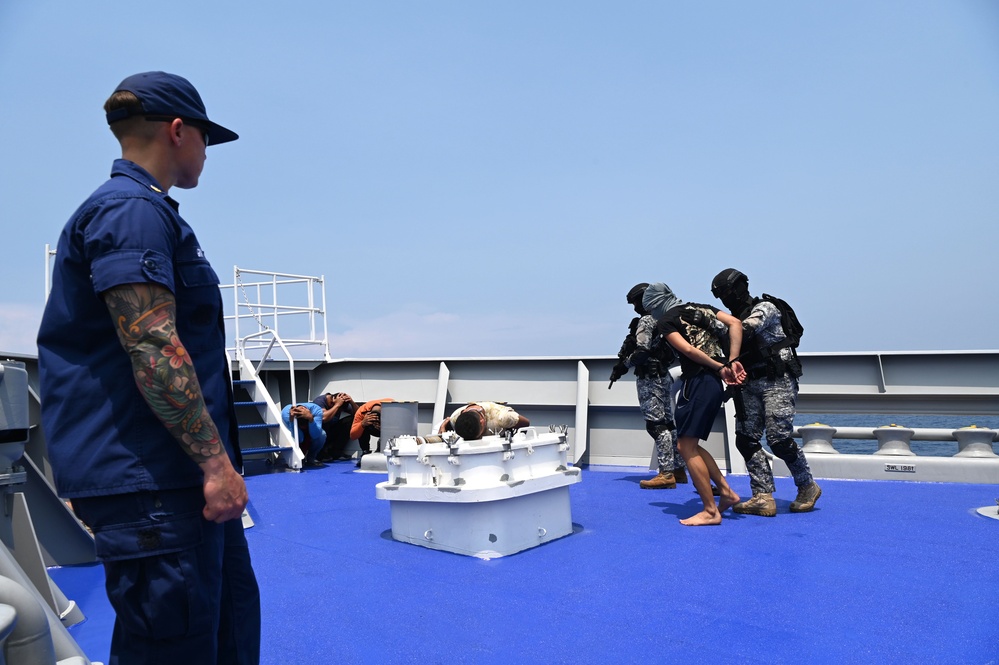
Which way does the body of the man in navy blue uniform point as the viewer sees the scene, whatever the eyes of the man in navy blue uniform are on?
to the viewer's right

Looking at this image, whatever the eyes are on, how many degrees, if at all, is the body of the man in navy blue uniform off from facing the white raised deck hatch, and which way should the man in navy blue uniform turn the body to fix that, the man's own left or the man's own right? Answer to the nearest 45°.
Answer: approximately 45° to the man's own left

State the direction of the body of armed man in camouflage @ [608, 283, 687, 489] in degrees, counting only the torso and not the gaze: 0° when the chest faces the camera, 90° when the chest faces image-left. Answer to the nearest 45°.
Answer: approximately 90°

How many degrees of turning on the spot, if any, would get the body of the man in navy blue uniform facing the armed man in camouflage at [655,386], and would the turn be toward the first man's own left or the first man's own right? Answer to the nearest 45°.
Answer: approximately 45° to the first man's own left

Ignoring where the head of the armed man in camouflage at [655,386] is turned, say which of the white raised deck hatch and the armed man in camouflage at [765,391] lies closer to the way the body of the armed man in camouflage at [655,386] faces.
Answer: the white raised deck hatch

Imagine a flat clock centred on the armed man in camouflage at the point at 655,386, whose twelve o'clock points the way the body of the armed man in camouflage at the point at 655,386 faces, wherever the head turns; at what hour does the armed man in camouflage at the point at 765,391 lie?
the armed man in camouflage at the point at 765,391 is roughly at 8 o'clock from the armed man in camouflage at the point at 655,386.

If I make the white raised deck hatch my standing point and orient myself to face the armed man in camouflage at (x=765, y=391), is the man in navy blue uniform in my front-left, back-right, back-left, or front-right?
back-right
